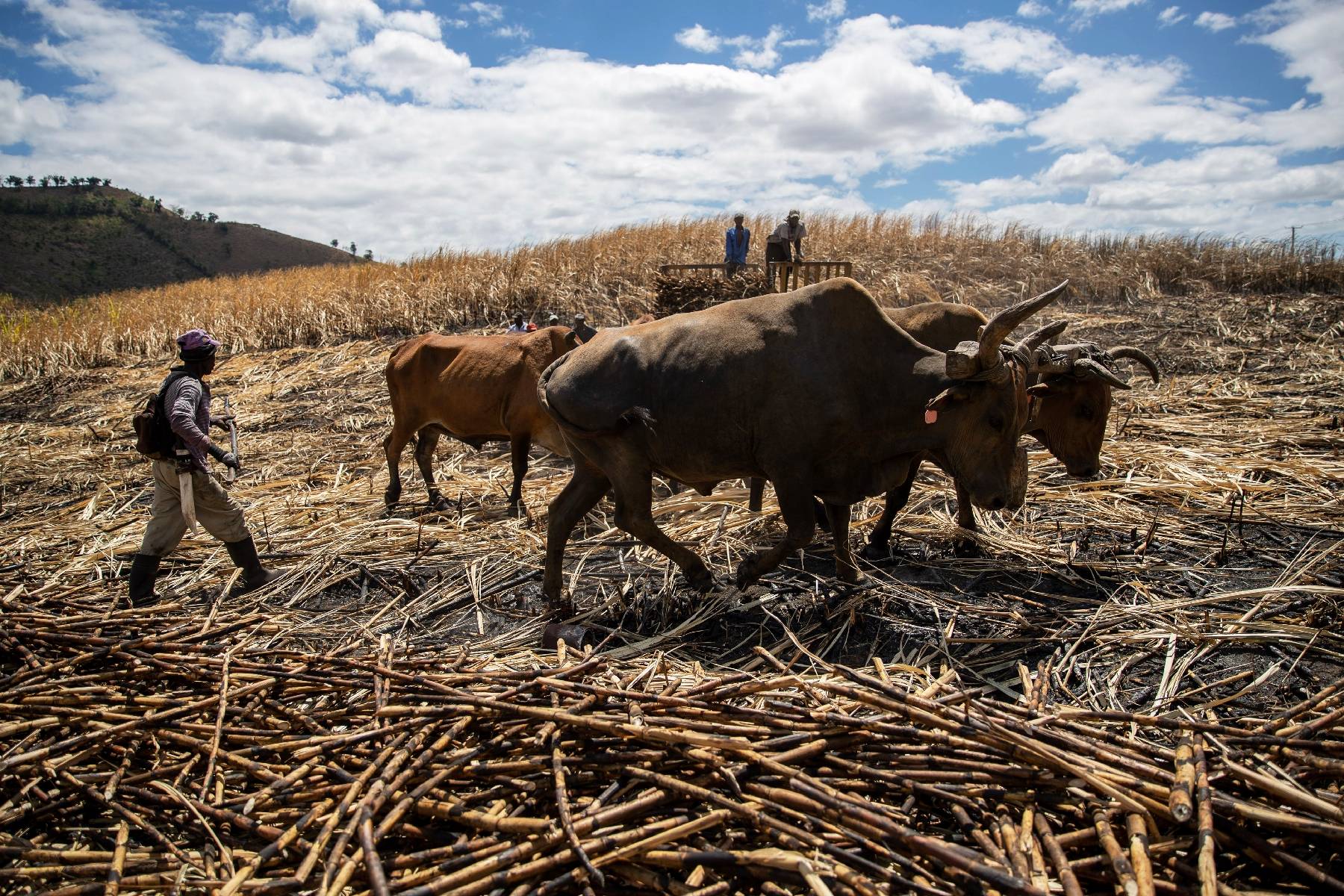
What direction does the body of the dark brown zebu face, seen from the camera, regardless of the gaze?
to the viewer's right

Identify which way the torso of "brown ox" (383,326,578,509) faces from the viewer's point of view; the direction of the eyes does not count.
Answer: to the viewer's right

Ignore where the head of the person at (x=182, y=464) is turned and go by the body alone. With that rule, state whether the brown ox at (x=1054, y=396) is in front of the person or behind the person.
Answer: in front

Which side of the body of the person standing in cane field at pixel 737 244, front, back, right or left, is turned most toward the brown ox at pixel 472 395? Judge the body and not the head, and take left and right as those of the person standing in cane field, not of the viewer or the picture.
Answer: front

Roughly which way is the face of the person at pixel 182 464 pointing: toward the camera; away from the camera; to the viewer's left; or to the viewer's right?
to the viewer's right

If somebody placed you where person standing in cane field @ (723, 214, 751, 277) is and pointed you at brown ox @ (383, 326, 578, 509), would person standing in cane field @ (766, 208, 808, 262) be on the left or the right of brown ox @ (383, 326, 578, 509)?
left

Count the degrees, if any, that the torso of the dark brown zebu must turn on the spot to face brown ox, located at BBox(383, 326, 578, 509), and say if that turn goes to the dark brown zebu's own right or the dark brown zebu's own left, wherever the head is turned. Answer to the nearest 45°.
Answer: approximately 135° to the dark brown zebu's own left

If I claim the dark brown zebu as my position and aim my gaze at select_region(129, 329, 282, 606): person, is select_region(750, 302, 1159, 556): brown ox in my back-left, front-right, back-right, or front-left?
back-right

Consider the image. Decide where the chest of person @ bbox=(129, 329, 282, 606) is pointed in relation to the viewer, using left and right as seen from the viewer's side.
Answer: facing to the right of the viewer

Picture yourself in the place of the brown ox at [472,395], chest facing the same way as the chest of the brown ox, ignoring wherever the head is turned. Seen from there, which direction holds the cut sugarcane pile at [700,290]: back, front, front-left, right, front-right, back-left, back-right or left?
front-left

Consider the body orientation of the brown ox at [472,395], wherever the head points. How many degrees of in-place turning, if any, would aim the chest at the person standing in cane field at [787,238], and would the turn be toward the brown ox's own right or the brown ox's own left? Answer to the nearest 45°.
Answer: approximately 45° to the brown ox's own left
